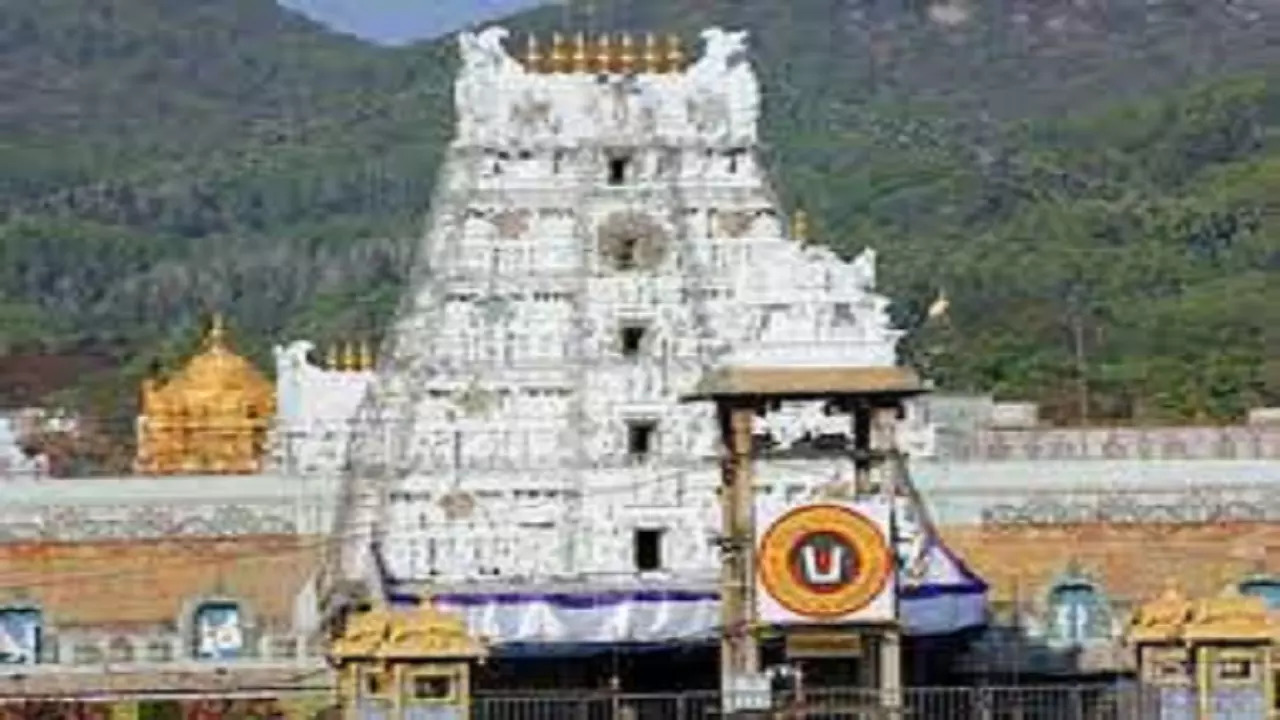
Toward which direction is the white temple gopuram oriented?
toward the camera

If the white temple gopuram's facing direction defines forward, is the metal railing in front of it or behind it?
in front
